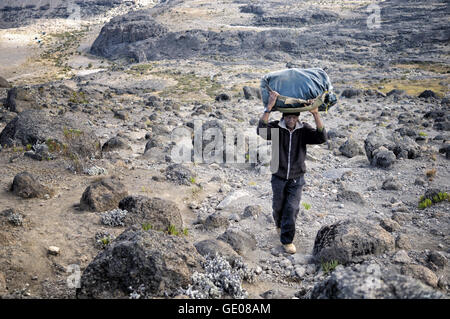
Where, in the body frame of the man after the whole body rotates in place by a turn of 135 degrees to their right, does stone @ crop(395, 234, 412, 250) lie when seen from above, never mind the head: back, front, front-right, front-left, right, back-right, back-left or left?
back-right

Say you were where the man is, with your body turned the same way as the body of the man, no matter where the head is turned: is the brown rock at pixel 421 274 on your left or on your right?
on your left

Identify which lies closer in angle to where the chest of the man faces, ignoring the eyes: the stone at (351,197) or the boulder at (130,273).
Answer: the boulder

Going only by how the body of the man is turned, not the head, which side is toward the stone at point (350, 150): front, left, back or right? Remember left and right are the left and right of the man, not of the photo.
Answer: back

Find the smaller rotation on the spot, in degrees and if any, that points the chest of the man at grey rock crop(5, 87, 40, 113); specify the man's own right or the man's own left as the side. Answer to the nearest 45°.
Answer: approximately 135° to the man's own right

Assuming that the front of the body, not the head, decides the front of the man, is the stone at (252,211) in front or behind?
behind

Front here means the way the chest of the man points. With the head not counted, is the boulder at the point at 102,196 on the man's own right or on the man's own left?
on the man's own right

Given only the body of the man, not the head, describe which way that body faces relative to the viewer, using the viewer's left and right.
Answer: facing the viewer

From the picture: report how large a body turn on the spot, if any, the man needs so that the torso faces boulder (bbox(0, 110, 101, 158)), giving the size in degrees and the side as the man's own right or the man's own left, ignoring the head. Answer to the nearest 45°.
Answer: approximately 135° to the man's own right

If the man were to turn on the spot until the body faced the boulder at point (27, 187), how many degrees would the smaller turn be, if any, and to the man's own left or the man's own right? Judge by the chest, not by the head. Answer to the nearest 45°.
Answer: approximately 90° to the man's own right

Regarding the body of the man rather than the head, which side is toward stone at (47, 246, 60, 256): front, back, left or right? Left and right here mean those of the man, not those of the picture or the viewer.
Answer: right

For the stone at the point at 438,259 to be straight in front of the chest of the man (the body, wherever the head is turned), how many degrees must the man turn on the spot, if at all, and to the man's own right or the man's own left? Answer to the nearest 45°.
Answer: approximately 90° to the man's own left
